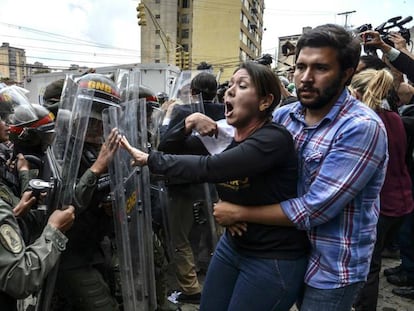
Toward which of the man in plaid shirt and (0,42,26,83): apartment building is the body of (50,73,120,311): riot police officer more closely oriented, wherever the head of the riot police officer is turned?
the man in plaid shirt

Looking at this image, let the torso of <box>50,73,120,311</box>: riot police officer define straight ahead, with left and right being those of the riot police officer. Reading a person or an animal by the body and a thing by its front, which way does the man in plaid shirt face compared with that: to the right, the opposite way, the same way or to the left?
the opposite way

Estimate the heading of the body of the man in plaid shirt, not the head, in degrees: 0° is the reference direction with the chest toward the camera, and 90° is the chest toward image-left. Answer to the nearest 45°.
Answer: approximately 45°

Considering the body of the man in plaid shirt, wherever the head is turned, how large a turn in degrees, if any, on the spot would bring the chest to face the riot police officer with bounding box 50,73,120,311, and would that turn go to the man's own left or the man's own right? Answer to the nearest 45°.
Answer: approximately 45° to the man's own right

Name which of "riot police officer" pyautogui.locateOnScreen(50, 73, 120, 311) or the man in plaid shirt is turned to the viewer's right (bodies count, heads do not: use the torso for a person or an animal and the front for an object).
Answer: the riot police officer

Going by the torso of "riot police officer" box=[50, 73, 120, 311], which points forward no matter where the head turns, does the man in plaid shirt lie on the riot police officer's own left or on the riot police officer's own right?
on the riot police officer's own right

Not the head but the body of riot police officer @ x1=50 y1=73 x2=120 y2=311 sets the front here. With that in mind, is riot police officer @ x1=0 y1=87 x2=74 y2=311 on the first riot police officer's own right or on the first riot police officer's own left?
on the first riot police officer's own right

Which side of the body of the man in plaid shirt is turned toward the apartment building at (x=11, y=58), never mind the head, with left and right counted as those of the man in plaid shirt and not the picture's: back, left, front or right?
right

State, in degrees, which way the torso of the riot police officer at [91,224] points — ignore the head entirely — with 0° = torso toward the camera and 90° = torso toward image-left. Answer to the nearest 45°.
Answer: approximately 270°

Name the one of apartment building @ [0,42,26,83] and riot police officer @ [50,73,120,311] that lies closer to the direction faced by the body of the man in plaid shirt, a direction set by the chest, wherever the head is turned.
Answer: the riot police officer

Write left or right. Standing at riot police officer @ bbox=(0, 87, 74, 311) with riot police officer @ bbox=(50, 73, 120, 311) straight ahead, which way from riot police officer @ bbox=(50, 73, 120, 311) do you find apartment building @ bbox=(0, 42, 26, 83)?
left

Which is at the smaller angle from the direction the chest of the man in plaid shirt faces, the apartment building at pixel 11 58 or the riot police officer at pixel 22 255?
the riot police officer

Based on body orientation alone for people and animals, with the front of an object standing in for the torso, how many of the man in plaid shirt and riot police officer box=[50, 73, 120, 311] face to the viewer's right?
1

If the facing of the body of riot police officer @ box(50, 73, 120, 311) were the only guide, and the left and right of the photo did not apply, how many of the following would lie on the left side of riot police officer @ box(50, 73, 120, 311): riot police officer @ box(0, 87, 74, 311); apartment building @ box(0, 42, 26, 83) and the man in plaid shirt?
1
